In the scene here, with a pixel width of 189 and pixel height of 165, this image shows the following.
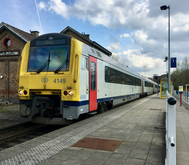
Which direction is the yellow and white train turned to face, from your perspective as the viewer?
facing the viewer and to the left of the viewer

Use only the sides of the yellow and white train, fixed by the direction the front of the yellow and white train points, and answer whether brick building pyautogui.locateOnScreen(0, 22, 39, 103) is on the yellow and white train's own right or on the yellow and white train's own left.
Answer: on the yellow and white train's own right
